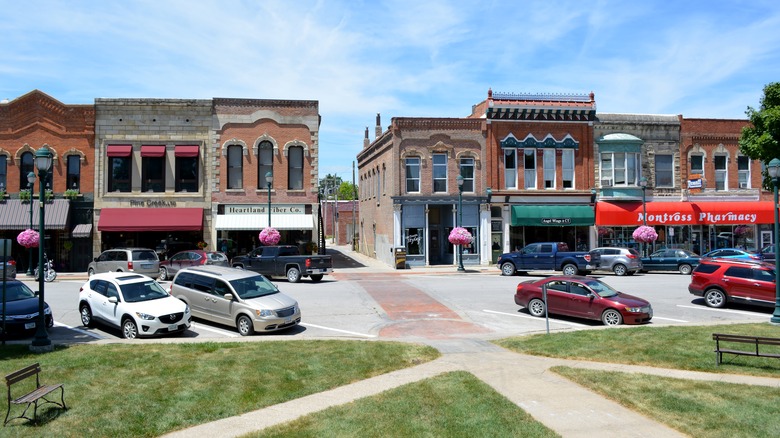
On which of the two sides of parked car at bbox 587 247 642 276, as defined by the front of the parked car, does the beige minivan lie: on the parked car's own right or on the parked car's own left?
on the parked car's own left

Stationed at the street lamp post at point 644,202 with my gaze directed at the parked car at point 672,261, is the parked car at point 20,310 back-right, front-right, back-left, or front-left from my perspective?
front-right

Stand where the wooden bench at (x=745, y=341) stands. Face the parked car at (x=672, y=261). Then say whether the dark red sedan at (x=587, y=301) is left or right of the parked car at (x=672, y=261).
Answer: left

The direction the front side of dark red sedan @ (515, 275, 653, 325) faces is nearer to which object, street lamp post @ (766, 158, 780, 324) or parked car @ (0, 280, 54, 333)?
the street lamp post

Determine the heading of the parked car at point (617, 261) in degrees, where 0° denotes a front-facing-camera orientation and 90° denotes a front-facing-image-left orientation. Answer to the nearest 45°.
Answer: approximately 135°

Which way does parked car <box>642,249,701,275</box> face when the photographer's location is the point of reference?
facing to the left of the viewer

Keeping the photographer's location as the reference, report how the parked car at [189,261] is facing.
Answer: facing away from the viewer and to the left of the viewer

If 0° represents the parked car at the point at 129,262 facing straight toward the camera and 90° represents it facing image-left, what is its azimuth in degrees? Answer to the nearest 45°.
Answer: approximately 135°

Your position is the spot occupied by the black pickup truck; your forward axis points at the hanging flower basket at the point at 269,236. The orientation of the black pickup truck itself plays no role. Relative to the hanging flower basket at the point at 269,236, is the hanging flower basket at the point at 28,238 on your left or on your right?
left

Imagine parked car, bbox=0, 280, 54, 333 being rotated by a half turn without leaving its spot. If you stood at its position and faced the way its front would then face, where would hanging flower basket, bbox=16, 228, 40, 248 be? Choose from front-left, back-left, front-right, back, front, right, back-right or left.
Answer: front-right

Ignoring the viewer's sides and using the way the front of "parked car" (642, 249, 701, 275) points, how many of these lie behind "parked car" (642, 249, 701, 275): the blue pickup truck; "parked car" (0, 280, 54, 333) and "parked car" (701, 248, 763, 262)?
1

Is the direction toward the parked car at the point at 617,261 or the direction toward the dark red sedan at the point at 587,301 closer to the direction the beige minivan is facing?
the dark red sedan

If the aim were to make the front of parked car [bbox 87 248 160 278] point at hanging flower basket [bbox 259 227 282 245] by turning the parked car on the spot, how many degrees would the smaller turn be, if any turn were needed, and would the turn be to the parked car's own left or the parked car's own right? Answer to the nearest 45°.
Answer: approximately 135° to the parked car's own right
